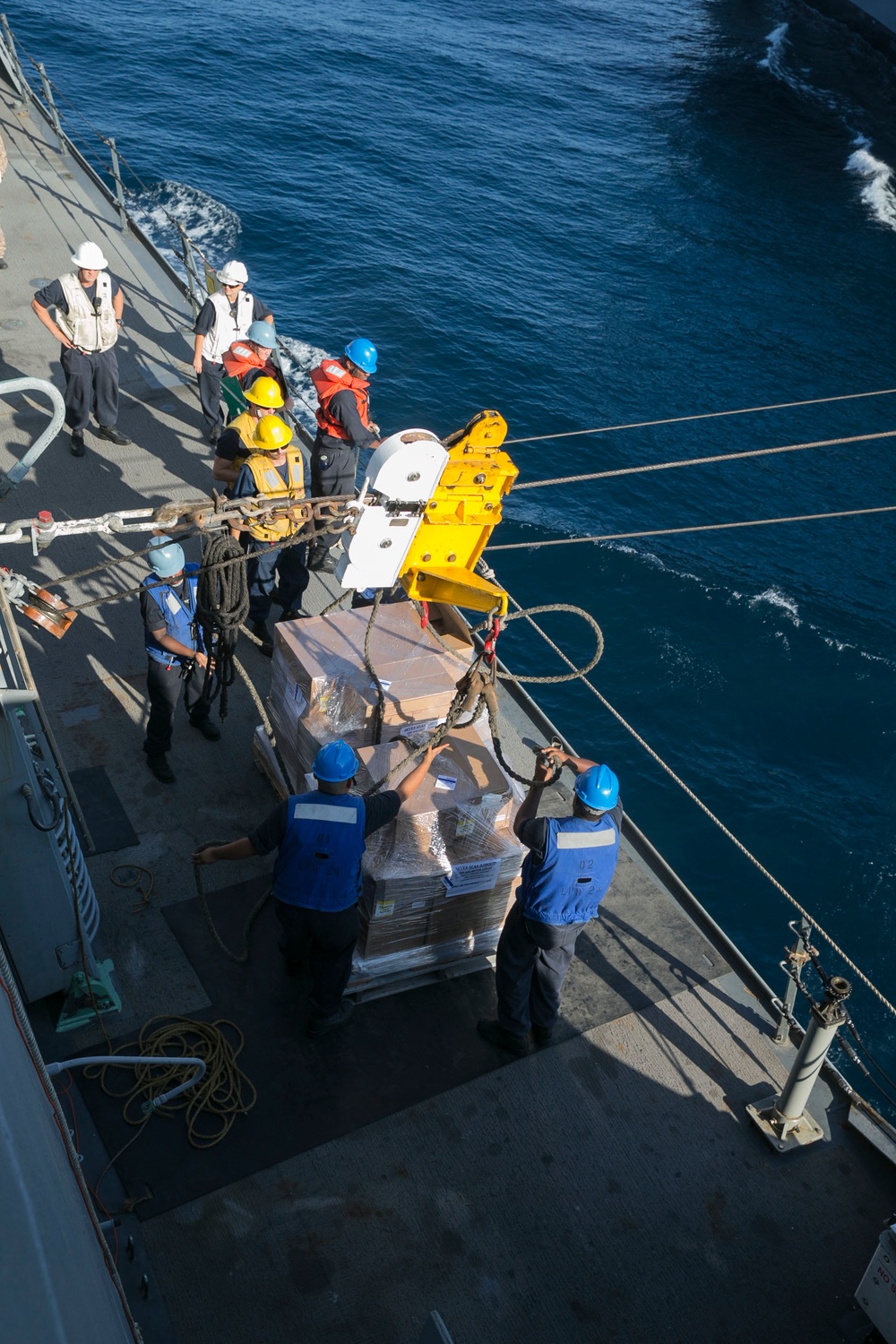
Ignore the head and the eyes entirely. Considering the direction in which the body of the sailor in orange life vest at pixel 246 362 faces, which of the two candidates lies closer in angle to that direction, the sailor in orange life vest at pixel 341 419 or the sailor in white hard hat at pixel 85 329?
the sailor in orange life vest

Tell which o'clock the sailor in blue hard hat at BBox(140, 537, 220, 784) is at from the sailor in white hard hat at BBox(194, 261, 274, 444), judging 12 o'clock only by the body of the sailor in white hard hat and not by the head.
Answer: The sailor in blue hard hat is roughly at 12 o'clock from the sailor in white hard hat.

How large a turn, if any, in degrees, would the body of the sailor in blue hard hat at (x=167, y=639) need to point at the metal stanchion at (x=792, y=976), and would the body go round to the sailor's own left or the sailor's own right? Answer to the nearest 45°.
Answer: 0° — they already face it

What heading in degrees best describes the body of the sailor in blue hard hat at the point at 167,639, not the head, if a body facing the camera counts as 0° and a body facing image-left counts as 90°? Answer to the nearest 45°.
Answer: approximately 315°

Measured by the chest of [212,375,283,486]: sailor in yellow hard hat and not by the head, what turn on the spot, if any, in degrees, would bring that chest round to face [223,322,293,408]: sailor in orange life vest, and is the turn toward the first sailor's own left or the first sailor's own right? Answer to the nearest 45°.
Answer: approximately 135° to the first sailor's own left

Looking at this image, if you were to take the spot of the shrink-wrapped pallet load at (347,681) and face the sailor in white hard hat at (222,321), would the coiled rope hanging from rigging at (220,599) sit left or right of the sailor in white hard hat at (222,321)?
left

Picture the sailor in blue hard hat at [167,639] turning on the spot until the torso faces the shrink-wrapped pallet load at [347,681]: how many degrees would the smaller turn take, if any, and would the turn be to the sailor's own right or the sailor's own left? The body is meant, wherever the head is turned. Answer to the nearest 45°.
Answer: approximately 45° to the sailor's own left

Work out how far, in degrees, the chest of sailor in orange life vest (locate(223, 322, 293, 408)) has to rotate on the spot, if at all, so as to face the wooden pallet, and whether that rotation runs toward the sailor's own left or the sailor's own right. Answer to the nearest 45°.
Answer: approximately 45° to the sailor's own right
